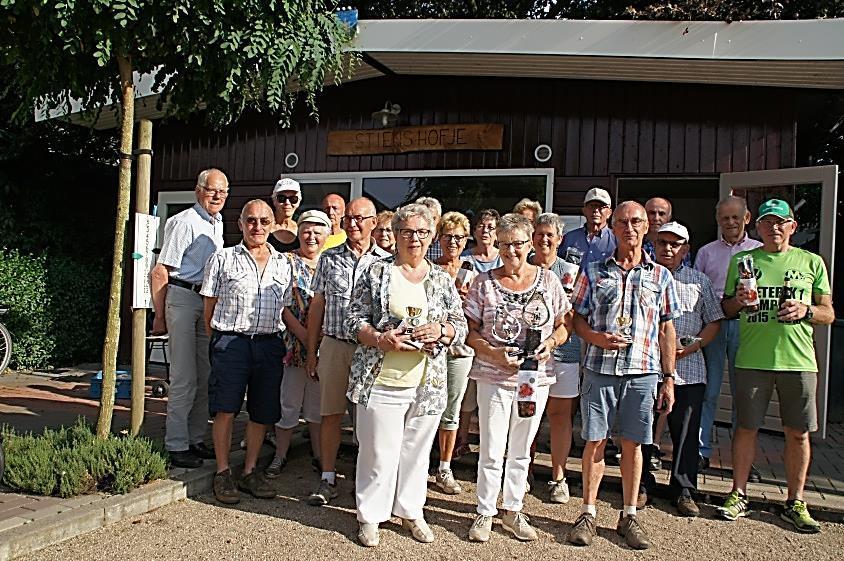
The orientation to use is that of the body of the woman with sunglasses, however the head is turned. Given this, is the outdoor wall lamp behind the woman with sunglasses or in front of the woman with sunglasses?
behind

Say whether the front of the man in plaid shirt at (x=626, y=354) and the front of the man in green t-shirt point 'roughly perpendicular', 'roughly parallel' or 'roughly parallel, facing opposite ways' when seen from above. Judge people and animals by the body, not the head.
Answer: roughly parallel

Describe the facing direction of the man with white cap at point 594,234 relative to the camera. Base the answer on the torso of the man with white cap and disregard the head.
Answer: toward the camera

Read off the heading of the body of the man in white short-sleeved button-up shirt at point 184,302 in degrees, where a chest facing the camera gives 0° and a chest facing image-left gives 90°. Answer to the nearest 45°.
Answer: approximately 315°

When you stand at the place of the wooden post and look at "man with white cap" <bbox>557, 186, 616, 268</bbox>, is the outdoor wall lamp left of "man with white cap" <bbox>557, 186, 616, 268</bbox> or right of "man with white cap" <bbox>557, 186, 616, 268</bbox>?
left

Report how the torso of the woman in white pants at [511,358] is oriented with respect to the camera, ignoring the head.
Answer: toward the camera

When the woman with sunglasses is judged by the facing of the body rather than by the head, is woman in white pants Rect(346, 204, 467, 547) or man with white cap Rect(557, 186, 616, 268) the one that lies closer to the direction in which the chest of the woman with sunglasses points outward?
the woman in white pants

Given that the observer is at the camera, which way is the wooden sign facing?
facing the viewer

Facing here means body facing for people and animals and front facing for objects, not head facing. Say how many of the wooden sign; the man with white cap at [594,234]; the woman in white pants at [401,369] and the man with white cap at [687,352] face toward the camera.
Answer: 4

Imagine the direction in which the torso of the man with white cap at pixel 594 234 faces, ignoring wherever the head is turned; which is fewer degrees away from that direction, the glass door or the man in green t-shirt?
the man in green t-shirt
